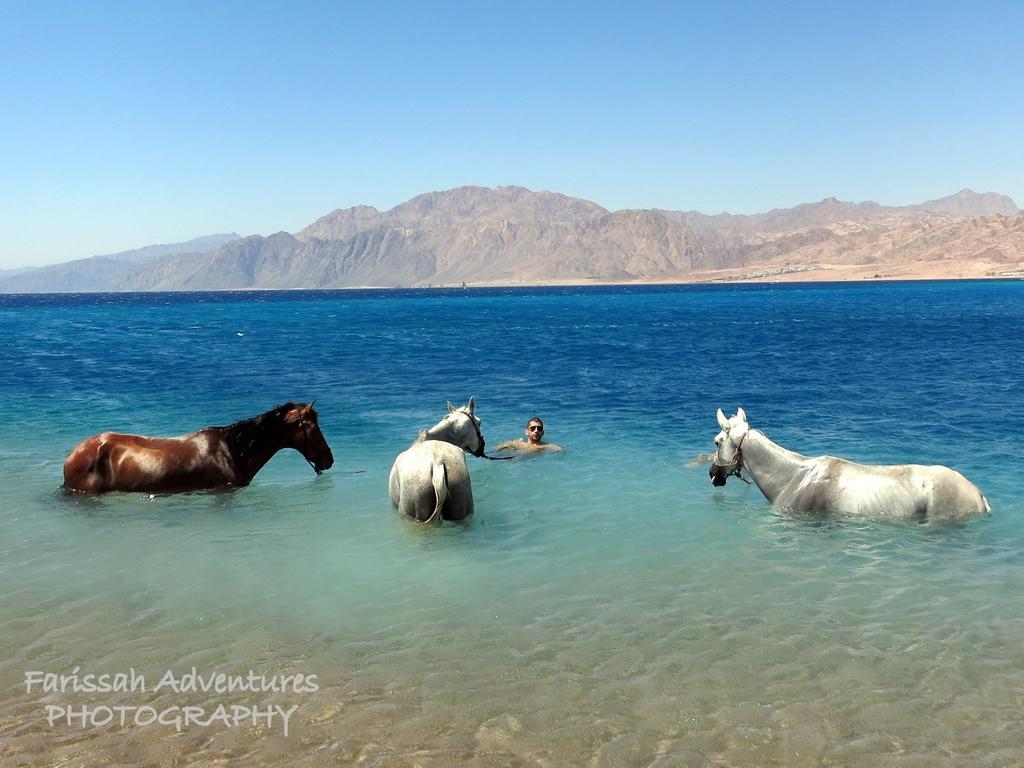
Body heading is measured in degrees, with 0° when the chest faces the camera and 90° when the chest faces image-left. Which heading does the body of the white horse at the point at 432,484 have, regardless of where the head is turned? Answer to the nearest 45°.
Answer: approximately 180°

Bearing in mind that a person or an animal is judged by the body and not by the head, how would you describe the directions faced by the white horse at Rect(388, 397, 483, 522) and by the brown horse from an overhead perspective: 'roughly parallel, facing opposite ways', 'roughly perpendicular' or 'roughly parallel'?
roughly perpendicular

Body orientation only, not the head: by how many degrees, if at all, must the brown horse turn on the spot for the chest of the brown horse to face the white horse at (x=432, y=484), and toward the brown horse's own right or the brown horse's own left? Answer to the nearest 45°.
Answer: approximately 45° to the brown horse's own right

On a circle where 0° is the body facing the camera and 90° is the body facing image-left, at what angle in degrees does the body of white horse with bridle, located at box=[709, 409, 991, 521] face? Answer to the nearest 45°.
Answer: approximately 90°

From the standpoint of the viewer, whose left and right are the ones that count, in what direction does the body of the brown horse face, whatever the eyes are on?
facing to the right of the viewer

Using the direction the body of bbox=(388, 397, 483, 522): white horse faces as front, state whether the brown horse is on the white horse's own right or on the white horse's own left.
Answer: on the white horse's own left

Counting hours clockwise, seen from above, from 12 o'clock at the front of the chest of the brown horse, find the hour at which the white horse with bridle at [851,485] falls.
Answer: The white horse with bridle is roughly at 1 o'clock from the brown horse.

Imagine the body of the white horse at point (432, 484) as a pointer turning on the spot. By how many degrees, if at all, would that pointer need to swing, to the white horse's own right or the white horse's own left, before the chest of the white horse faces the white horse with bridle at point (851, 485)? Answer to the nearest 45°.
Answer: approximately 90° to the white horse's own right
